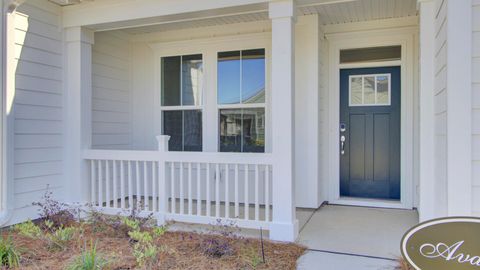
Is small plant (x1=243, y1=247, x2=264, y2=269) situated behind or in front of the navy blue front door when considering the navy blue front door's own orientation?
in front

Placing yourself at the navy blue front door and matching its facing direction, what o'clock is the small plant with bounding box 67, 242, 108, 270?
The small plant is roughly at 1 o'clock from the navy blue front door.

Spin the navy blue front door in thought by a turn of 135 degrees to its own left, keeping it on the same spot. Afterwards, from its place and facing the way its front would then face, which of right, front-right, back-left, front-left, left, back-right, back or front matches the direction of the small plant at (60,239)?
back

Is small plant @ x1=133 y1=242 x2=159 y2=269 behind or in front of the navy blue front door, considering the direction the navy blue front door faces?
in front

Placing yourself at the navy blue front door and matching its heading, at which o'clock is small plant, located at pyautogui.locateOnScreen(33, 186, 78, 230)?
The small plant is roughly at 2 o'clock from the navy blue front door.

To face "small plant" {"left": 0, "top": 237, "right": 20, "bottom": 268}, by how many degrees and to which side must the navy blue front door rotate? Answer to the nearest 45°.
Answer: approximately 45° to its right

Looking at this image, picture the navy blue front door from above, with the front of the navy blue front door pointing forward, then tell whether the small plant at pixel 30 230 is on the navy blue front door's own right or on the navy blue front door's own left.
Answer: on the navy blue front door's own right

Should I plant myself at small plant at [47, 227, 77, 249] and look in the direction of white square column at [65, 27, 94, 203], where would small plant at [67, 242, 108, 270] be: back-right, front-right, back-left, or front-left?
back-right

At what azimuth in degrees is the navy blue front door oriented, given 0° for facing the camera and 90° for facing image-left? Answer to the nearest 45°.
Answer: approximately 0°
